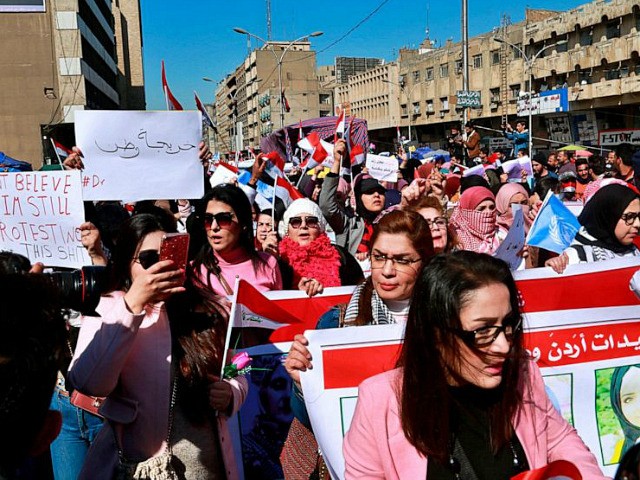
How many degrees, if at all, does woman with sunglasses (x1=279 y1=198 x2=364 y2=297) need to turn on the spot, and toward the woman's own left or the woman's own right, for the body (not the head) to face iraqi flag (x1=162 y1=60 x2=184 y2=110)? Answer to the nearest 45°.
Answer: approximately 135° to the woman's own right

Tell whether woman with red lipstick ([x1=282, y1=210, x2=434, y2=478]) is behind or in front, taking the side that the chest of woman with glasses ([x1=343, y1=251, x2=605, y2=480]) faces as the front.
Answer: behind

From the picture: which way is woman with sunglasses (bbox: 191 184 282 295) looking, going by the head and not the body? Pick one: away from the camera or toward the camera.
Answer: toward the camera

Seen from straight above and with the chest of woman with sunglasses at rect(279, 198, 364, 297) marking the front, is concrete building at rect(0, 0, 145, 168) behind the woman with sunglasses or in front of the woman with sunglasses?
behind

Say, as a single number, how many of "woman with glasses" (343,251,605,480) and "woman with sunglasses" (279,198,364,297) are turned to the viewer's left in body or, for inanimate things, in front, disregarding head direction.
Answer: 0

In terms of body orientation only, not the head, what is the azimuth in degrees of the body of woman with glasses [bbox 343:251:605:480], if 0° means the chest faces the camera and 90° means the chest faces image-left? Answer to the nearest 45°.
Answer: approximately 315°

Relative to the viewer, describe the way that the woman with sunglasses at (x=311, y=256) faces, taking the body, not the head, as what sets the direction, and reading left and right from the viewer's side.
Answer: facing the viewer

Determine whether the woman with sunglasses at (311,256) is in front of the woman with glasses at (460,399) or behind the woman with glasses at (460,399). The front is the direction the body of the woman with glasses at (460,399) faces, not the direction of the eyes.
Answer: behind

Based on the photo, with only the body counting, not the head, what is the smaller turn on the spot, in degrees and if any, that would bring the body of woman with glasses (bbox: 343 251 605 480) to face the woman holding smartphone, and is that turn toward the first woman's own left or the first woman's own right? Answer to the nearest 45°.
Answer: approximately 135° to the first woman's own right

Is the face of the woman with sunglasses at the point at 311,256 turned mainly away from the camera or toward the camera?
toward the camera

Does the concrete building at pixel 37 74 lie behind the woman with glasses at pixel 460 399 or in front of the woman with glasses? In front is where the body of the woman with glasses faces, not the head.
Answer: behind

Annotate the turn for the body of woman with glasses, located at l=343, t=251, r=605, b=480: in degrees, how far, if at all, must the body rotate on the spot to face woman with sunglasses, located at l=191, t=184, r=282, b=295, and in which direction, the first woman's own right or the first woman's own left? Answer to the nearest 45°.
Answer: approximately 180°

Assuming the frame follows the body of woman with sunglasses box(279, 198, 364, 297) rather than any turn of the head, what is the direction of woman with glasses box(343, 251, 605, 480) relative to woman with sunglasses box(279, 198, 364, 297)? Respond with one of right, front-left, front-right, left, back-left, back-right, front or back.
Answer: front
